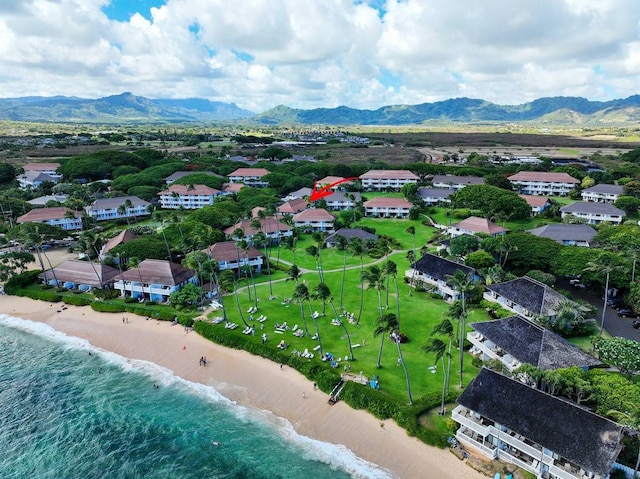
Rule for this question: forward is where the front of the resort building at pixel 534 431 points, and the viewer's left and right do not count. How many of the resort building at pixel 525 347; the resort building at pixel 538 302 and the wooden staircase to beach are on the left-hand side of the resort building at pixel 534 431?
0

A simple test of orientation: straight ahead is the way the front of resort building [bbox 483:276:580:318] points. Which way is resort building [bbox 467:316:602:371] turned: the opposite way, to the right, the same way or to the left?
the same way

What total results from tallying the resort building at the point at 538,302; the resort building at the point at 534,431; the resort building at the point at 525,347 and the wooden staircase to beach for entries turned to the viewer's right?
0

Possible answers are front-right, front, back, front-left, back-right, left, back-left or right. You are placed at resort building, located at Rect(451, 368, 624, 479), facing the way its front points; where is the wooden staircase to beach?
front-right

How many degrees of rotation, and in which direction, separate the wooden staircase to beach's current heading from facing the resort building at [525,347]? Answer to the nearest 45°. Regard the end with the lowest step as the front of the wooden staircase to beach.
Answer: approximately 135° to its left

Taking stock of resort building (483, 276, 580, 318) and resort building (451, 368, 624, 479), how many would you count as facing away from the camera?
0

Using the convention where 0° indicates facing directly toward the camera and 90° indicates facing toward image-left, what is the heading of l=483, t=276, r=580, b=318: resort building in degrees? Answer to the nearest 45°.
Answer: approximately 45°

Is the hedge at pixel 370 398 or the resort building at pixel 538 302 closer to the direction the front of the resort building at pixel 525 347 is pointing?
the hedge

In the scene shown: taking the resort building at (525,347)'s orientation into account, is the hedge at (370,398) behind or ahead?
ahead

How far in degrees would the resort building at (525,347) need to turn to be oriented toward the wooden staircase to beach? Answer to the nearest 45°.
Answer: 0° — it already faces it

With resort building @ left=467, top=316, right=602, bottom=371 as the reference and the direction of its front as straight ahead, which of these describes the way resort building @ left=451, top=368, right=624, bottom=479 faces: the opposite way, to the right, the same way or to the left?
the same way

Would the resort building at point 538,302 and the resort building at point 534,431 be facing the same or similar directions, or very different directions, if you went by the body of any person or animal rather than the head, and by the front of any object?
same or similar directions

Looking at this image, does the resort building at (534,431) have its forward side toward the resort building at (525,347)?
no

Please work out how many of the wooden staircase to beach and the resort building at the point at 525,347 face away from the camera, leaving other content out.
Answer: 0

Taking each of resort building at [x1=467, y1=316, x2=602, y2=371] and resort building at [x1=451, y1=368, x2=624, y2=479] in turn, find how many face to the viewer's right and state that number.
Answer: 0

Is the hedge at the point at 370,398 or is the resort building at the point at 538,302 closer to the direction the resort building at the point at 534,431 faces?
the hedge

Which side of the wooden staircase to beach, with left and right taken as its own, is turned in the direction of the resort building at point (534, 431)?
left

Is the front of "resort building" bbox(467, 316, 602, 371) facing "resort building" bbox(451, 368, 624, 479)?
no

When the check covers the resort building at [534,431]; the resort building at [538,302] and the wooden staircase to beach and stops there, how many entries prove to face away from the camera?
0

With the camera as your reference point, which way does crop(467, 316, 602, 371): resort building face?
facing the viewer and to the left of the viewer
